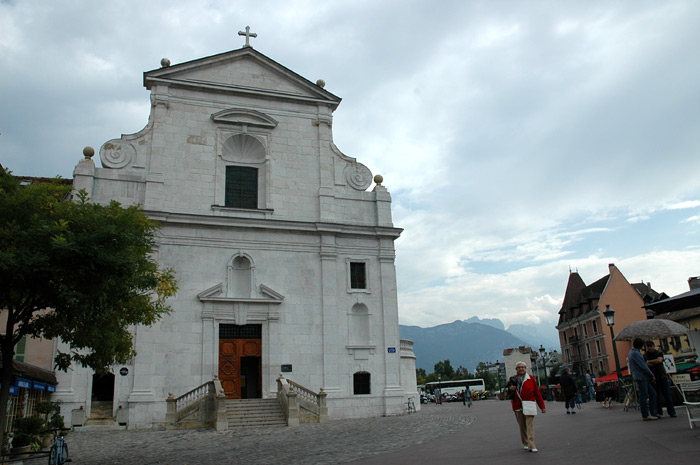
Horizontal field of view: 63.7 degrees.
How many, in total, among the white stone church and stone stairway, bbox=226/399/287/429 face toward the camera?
2

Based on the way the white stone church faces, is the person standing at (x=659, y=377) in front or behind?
in front

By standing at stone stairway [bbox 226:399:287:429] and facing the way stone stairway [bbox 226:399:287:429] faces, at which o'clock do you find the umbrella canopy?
The umbrella canopy is roughly at 10 o'clock from the stone stairway.

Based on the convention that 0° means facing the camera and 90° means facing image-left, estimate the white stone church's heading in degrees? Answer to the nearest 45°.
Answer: approximately 0°

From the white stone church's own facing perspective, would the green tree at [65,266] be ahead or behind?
ahead

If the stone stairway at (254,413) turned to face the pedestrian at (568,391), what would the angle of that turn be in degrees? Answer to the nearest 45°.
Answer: approximately 45° to its left

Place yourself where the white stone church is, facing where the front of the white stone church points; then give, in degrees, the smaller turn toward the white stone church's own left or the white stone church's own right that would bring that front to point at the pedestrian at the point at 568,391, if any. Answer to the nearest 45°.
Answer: approximately 45° to the white stone church's own left

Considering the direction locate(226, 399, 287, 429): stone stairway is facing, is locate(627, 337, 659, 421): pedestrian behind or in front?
in front

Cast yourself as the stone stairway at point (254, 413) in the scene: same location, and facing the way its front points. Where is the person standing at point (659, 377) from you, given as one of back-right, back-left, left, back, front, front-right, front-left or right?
front-left
